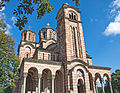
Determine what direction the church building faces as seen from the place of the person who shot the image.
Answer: facing the viewer and to the right of the viewer

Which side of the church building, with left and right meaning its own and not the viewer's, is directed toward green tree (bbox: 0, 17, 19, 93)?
right
